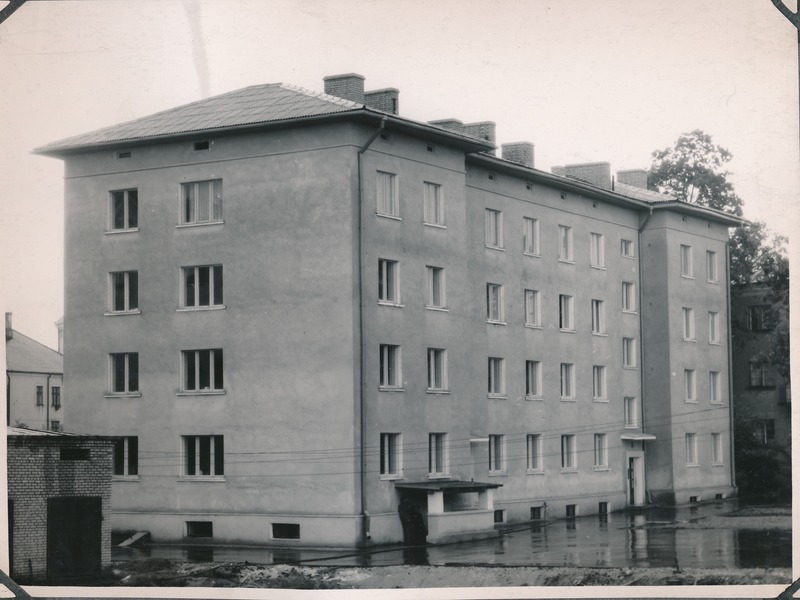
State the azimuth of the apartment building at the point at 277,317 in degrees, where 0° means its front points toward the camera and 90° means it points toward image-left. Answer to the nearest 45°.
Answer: approximately 315°

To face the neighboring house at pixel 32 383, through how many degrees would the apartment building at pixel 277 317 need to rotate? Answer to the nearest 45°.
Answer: approximately 180°
